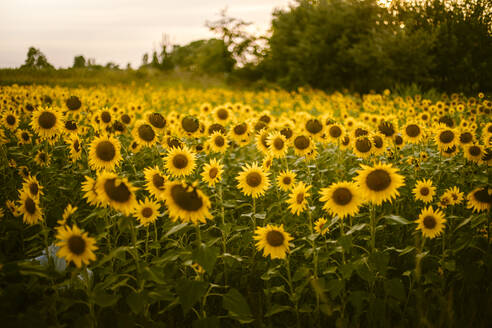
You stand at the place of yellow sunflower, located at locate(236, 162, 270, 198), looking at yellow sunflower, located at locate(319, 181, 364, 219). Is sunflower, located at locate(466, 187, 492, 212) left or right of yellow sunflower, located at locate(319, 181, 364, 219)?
left

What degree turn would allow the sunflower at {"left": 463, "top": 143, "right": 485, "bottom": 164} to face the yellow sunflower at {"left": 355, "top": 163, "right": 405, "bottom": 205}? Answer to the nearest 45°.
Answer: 0° — it already faces it

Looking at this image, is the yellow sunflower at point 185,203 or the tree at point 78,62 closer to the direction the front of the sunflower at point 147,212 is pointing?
the yellow sunflower

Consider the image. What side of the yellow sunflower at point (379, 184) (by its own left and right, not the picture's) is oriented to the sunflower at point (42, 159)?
right

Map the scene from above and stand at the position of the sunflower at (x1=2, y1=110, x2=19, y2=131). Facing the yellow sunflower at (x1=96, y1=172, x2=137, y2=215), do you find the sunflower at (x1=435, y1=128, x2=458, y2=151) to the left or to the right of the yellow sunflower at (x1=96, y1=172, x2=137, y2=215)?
left

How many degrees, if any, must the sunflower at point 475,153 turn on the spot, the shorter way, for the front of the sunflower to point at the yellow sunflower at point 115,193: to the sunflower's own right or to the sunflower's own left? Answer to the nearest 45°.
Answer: approximately 45° to the sunflower's own right

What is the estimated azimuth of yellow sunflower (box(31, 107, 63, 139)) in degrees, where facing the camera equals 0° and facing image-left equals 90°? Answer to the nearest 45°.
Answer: approximately 0°

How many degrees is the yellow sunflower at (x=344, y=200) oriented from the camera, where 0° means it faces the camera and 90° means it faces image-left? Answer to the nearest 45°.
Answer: approximately 0°

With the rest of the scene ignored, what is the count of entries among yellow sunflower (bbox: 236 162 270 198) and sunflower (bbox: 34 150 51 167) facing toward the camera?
2
